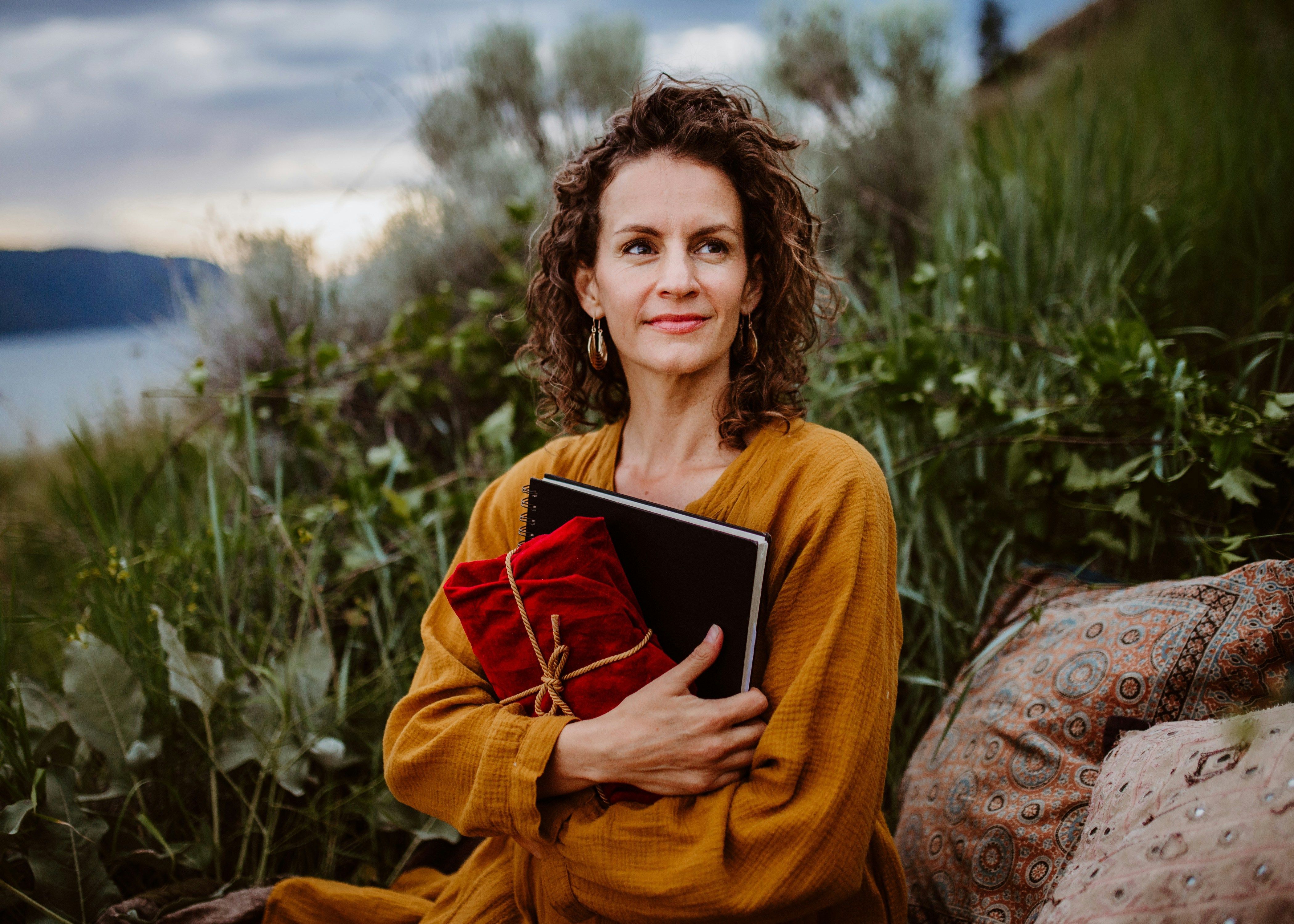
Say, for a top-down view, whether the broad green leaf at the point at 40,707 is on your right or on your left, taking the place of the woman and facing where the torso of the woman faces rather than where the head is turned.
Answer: on your right

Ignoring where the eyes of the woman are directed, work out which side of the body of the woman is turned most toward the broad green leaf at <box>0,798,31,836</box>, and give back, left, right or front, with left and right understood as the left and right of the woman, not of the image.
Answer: right

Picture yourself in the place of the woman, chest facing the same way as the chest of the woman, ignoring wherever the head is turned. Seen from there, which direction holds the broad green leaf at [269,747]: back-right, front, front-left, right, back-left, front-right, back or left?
back-right

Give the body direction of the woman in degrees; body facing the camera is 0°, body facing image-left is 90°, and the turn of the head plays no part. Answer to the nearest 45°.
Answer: approximately 0°
